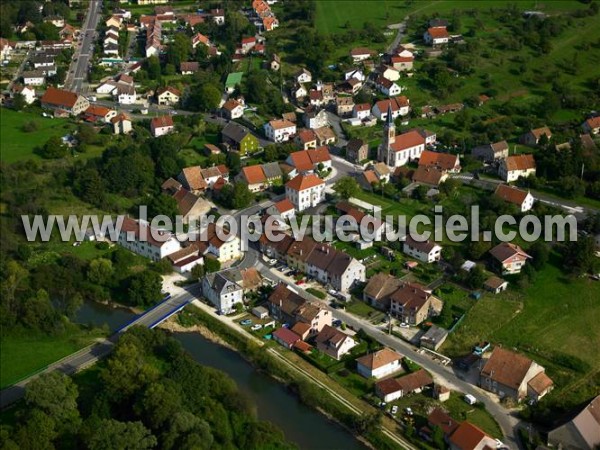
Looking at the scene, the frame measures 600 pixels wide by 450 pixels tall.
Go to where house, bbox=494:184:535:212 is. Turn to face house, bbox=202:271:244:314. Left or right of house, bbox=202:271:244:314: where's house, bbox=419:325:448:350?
left

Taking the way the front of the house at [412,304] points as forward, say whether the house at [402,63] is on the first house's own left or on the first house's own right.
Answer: on the first house's own right

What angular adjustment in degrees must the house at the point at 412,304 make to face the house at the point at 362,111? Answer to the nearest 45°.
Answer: approximately 135° to its right

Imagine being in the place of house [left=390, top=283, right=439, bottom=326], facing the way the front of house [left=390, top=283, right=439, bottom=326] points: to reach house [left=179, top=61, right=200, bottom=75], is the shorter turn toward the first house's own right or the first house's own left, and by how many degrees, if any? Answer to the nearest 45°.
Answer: approximately 90° to the first house's own right

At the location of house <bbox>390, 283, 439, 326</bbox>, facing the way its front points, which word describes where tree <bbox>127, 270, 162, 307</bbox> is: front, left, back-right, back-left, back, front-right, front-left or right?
front-right

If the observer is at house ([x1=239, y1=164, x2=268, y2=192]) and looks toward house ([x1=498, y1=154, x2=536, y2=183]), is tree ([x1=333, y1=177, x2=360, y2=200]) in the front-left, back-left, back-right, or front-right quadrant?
front-right

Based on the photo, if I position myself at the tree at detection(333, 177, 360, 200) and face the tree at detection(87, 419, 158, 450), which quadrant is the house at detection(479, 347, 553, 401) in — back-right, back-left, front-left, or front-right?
front-left

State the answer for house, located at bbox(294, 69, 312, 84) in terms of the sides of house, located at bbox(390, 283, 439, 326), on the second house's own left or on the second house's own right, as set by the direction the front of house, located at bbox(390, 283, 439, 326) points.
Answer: on the second house's own right

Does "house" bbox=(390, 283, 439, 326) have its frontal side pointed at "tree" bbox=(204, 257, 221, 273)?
no

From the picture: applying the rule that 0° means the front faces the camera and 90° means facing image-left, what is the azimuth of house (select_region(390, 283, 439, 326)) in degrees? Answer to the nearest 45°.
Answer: approximately 45°

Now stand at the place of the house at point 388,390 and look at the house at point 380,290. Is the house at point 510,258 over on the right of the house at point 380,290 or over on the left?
right

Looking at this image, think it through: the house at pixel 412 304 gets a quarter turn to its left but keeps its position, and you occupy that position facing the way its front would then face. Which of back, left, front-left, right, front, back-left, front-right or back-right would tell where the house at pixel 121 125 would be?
back

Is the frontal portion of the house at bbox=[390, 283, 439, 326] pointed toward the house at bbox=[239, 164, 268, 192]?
no

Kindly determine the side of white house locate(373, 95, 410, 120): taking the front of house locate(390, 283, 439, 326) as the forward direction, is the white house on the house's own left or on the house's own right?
on the house's own right

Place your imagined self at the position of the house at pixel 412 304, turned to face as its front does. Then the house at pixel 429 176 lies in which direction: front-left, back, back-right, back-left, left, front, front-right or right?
back-right

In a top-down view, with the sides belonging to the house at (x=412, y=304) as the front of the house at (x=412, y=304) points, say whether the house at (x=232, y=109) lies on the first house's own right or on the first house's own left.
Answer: on the first house's own right

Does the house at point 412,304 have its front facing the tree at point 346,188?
no

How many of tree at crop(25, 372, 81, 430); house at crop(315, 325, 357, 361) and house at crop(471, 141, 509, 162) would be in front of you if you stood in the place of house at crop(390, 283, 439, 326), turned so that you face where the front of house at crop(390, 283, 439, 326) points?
2

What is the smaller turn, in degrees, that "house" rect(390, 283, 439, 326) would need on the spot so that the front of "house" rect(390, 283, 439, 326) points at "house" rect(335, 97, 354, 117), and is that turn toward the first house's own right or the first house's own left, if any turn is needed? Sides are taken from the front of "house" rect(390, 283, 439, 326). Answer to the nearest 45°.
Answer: approximately 135° to the first house's own right
